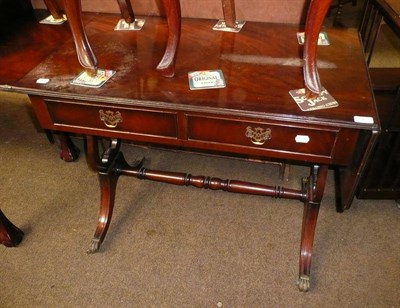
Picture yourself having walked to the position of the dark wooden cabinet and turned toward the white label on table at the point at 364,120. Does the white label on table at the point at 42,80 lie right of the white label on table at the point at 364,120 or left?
right

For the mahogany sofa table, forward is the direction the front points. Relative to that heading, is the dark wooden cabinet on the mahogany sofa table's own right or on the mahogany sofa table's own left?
on the mahogany sofa table's own left

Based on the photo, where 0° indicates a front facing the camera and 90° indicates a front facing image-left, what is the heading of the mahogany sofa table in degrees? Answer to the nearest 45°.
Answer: approximately 0°
